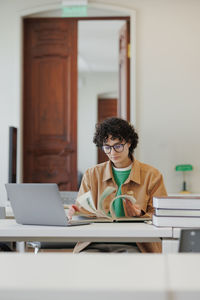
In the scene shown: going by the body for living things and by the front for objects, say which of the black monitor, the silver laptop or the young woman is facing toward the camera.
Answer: the young woman

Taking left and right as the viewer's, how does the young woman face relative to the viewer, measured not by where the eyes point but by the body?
facing the viewer

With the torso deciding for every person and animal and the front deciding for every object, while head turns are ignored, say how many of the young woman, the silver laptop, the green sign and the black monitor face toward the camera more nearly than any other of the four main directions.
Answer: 2

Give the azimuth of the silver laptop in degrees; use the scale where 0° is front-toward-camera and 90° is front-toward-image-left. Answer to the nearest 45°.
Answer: approximately 225°

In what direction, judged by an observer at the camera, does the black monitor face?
facing to the right of the viewer

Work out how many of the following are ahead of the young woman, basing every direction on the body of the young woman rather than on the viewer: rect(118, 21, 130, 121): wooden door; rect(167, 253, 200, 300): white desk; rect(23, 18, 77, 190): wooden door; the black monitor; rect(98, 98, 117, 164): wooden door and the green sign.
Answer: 1

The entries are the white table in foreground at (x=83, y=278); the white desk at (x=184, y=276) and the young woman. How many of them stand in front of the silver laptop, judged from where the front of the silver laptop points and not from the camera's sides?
1

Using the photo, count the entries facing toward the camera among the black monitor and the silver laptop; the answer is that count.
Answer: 0

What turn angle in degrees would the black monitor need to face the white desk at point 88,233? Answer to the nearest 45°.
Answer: approximately 90° to its right

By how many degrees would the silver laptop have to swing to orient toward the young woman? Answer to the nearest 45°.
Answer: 0° — it already faces them

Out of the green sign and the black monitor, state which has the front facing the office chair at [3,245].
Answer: the green sign

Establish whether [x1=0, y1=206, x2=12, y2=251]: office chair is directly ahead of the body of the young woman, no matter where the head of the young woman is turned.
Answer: no

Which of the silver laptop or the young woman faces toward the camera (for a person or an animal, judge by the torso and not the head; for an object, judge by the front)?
the young woman

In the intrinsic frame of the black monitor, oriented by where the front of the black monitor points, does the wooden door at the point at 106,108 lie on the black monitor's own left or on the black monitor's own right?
on the black monitor's own left
